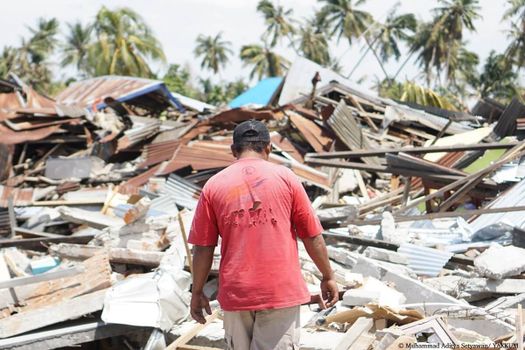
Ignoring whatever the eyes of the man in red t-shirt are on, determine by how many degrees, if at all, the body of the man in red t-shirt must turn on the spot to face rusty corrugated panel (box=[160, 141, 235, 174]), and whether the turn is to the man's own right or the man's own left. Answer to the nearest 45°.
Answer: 0° — they already face it

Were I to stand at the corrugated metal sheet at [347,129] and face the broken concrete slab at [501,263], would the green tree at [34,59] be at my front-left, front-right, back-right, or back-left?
back-right

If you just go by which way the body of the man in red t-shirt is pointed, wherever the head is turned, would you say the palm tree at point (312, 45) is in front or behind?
in front

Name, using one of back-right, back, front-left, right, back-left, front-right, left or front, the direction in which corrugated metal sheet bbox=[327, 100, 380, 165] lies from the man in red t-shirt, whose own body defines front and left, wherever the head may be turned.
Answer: front

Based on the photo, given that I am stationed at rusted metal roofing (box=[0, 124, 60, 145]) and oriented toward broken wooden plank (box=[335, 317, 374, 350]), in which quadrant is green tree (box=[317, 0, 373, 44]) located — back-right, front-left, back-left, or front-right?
back-left

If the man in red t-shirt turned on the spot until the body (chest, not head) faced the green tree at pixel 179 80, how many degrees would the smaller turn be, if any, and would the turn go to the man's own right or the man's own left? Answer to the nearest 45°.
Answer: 0° — they already face it

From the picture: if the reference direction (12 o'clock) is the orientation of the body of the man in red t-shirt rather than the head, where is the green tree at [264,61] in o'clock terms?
The green tree is roughly at 12 o'clock from the man in red t-shirt.

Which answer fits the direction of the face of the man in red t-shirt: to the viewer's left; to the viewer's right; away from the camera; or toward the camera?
away from the camera

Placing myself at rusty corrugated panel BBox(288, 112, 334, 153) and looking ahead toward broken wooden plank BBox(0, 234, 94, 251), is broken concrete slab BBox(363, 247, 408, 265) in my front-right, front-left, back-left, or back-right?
front-left

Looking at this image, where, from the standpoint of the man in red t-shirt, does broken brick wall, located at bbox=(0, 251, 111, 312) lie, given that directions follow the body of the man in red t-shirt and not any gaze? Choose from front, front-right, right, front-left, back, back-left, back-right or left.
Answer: front-left

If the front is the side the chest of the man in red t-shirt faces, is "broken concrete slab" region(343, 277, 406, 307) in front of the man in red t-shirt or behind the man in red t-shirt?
in front

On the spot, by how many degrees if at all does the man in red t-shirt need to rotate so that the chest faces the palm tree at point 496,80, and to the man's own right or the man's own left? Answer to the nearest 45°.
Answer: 0° — they already face it

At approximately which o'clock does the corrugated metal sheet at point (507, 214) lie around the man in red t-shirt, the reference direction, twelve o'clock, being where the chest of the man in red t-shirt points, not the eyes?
The corrugated metal sheet is roughly at 1 o'clock from the man in red t-shirt.

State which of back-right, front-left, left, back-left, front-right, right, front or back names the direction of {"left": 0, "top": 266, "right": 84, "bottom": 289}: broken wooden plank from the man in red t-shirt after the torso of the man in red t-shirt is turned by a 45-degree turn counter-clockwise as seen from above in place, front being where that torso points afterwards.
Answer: front

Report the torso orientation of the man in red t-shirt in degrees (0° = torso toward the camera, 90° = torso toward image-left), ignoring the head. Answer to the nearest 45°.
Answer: approximately 180°

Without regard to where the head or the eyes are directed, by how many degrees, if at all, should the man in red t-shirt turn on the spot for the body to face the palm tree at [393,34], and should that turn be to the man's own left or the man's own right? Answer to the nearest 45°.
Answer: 0° — they already face it

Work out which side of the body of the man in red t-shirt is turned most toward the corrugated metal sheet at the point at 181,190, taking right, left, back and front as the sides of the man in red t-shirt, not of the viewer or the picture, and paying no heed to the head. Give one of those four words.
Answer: front

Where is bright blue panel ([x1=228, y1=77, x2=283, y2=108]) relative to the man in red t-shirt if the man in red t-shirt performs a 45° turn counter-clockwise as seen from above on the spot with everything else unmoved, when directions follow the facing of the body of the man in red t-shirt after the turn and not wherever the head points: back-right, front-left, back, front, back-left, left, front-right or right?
front-right

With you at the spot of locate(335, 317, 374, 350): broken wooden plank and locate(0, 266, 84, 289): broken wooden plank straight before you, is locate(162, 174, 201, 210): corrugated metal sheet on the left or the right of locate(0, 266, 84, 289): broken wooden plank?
right
